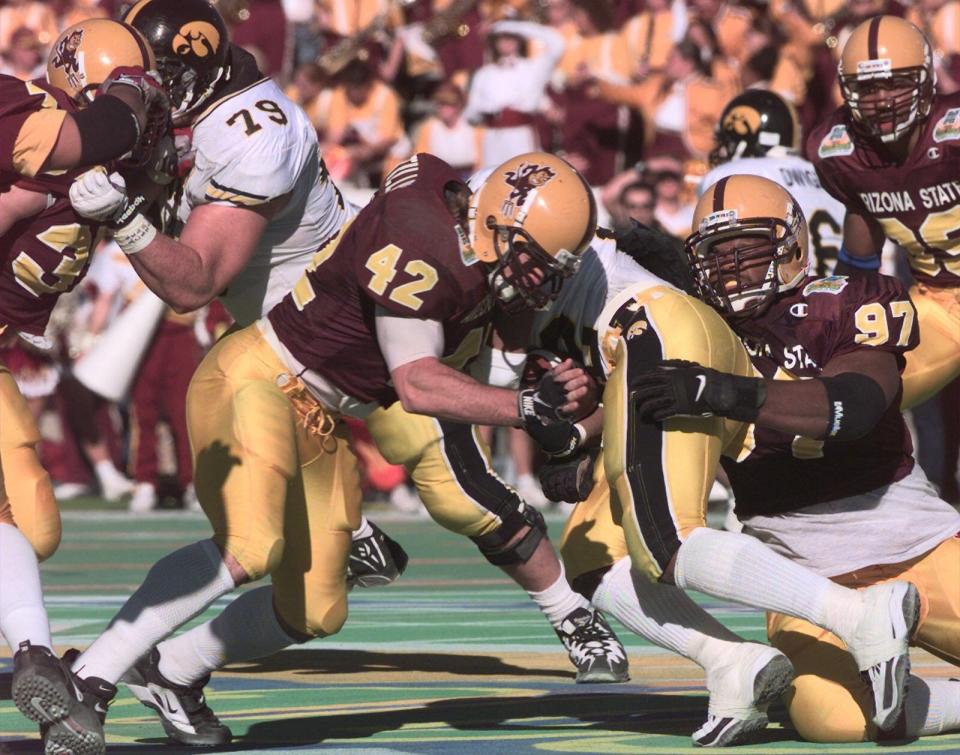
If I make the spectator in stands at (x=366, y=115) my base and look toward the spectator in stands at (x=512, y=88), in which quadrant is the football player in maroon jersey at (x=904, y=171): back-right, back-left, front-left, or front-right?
front-right

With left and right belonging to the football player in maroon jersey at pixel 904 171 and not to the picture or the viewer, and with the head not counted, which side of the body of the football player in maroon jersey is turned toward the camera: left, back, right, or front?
front

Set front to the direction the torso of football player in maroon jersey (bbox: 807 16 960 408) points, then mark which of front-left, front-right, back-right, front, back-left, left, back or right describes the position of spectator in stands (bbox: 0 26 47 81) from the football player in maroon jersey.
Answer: back-right

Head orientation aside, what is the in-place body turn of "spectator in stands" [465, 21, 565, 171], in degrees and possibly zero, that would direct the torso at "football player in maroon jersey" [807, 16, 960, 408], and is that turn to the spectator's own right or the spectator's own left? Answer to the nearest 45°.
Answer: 0° — they already face them

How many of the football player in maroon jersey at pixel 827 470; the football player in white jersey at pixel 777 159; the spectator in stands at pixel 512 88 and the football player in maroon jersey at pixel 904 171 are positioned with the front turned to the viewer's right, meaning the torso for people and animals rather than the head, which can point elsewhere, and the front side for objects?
0

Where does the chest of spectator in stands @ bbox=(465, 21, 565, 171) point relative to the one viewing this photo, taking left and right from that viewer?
facing the viewer

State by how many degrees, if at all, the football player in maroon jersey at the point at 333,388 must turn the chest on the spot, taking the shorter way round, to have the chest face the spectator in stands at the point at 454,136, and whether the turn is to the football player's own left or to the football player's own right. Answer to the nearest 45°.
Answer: approximately 90° to the football player's own left

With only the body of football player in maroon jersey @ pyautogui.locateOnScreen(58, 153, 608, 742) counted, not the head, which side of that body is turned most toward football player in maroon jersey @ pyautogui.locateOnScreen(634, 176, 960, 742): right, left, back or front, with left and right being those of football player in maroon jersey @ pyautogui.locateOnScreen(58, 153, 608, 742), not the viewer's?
front

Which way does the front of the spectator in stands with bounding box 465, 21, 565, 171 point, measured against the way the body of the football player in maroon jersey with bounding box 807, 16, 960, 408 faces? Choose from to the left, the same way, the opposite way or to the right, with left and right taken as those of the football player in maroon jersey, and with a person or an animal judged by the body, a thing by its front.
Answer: the same way

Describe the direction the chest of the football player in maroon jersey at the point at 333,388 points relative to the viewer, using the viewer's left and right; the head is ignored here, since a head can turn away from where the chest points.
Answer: facing to the right of the viewer

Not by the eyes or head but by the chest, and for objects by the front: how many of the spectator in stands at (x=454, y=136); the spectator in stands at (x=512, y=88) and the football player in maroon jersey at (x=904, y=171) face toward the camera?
3

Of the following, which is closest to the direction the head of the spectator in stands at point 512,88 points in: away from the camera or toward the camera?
toward the camera

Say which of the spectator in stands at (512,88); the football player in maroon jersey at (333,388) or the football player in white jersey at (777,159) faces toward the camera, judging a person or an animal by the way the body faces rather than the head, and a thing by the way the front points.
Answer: the spectator in stands

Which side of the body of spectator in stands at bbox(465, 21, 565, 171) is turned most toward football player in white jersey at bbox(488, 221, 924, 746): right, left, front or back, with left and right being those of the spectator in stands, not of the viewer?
front

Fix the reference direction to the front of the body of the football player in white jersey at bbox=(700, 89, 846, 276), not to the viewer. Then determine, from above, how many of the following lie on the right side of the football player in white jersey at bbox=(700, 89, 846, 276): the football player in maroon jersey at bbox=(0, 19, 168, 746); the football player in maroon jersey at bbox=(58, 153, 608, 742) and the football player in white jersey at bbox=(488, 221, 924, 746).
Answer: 0

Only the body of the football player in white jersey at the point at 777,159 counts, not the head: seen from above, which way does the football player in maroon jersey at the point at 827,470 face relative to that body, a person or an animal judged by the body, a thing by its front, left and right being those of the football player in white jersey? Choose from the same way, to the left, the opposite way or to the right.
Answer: to the left
